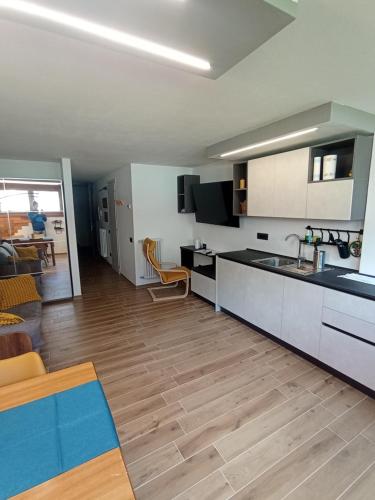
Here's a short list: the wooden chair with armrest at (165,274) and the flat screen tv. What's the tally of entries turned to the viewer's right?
1

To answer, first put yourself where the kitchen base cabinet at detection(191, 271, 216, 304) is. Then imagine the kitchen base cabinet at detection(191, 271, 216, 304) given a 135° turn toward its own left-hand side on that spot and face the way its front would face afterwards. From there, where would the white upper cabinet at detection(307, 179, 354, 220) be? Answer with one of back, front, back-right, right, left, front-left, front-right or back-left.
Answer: front-right

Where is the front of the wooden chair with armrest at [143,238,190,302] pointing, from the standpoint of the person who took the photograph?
facing to the right of the viewer

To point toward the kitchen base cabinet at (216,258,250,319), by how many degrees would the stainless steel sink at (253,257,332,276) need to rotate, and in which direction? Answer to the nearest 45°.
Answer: approximately 45° to its right

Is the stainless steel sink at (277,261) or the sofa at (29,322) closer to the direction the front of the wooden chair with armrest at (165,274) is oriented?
the stainless steel sink

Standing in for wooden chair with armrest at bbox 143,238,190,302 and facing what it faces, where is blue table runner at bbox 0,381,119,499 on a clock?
The blue table runner is roughly at 3 o'clock from the wooden chair with armrest.

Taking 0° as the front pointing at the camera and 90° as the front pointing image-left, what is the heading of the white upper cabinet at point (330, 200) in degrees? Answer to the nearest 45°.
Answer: approximately 45°

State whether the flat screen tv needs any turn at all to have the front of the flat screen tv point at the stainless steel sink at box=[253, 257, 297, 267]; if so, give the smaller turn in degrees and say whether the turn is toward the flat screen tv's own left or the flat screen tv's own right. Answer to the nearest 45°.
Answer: approximately 90° to the flat screen tv's own left
